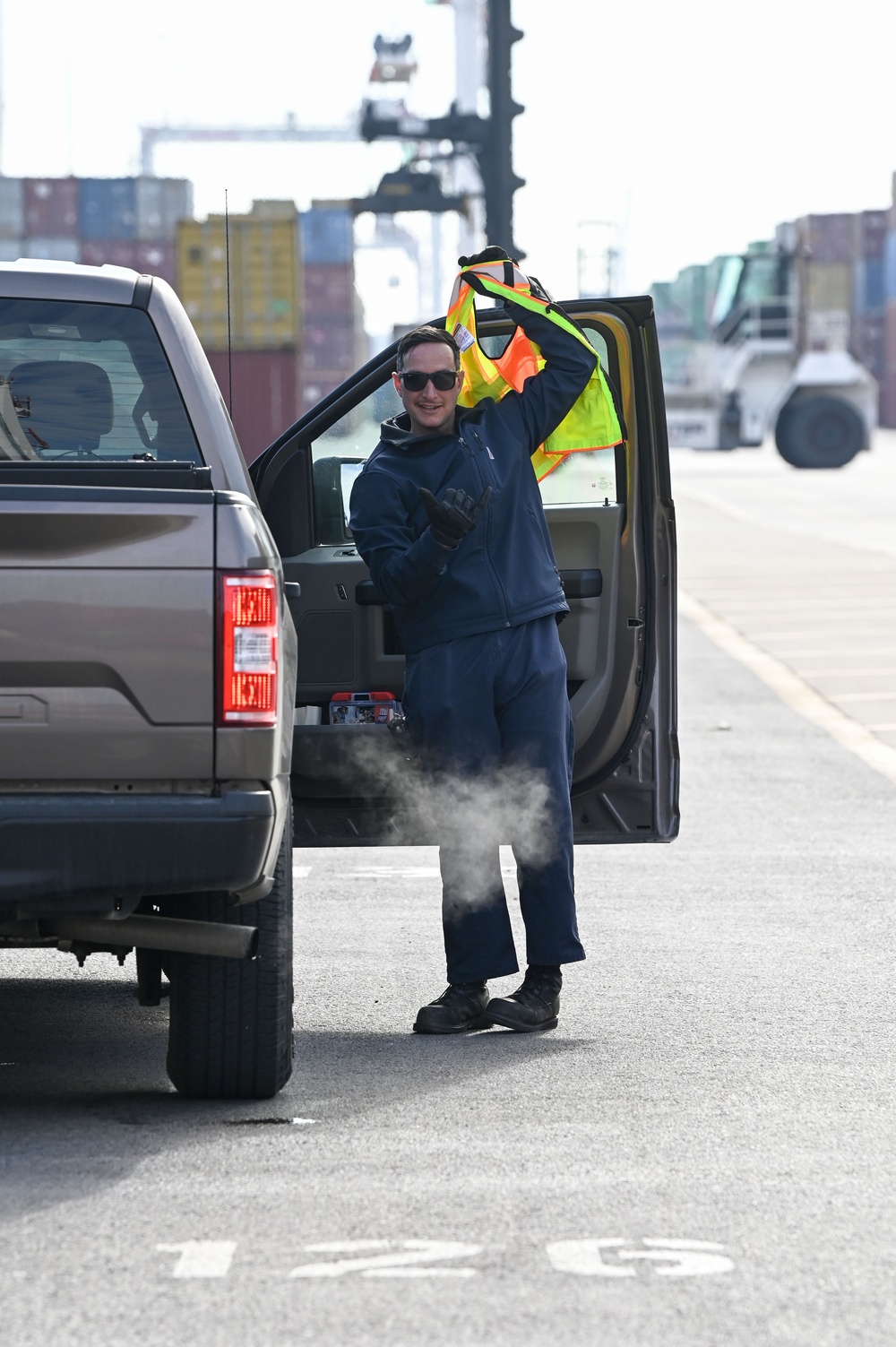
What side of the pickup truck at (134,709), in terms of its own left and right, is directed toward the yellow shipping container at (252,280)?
front

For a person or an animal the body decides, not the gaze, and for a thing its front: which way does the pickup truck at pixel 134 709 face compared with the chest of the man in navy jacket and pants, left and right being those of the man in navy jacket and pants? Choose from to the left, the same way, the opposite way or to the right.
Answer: the opposite way

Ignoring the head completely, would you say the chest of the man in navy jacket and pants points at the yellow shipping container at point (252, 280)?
no

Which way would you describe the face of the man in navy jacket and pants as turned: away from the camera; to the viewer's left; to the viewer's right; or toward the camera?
toward the camera

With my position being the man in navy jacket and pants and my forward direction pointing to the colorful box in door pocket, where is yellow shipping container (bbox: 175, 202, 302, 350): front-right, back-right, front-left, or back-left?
front-right

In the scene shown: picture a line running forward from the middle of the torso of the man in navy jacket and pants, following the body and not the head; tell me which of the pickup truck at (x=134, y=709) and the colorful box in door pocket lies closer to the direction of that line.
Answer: the pickup truck

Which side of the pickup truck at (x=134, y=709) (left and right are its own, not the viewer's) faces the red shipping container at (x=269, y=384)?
front

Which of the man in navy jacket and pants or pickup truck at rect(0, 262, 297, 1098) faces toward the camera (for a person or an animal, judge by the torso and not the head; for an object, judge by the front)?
the man in navy jacket and pants

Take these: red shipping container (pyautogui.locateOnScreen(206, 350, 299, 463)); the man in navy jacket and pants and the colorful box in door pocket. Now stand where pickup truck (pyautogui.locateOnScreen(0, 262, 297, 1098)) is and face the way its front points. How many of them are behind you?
0

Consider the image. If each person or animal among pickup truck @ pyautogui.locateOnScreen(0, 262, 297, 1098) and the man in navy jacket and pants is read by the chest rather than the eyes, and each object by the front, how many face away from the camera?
1

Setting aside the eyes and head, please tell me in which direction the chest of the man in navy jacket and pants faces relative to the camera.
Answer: toward the camera

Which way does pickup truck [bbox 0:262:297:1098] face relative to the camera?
away from the camera

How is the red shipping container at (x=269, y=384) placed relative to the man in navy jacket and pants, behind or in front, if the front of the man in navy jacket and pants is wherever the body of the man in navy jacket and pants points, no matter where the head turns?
behind
